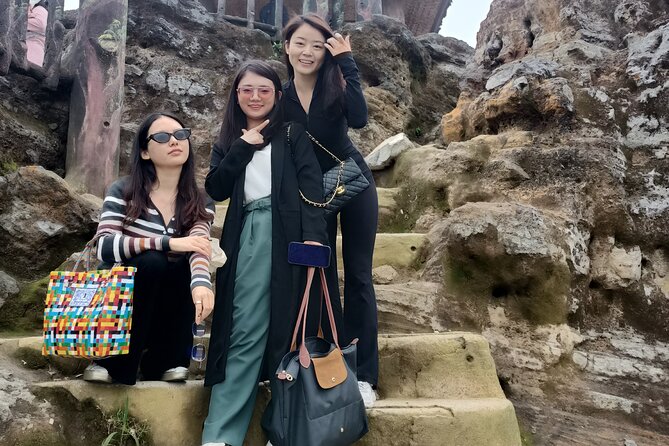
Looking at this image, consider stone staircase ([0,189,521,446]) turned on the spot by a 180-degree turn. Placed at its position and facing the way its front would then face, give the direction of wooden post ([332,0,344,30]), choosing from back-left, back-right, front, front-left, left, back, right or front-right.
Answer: front

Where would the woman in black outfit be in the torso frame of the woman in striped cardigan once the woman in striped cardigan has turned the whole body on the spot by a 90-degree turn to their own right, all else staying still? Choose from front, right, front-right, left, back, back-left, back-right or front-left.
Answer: back

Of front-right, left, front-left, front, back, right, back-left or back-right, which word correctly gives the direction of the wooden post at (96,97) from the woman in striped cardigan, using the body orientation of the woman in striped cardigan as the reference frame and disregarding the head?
back

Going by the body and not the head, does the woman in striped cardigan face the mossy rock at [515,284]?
no

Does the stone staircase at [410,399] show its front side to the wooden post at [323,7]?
no

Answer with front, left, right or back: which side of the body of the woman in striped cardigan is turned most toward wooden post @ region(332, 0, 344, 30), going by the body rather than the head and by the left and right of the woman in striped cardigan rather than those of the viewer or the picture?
back

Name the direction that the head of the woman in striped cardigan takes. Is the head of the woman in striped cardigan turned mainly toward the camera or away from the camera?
toward the camera

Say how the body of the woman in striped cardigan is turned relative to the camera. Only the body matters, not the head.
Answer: toward the camera

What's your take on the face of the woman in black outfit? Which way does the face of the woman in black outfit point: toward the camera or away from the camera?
toward the camera

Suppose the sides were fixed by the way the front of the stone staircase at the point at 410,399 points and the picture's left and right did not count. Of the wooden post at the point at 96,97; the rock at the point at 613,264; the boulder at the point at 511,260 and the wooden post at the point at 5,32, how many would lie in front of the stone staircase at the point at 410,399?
0

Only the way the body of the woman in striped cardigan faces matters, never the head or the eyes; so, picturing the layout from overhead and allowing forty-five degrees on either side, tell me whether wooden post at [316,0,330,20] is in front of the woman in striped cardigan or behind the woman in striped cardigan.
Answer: behind
